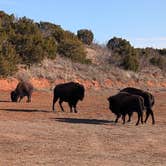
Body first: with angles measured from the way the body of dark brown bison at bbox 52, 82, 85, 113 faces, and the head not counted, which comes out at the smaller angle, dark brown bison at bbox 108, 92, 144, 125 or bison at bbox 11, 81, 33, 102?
the dark brown bison

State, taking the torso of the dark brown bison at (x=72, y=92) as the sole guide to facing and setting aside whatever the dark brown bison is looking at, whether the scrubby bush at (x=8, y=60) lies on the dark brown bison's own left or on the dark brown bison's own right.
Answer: on the dark brown bison's own left

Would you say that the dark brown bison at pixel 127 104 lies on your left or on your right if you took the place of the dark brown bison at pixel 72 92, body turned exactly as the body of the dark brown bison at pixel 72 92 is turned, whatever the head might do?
on your right

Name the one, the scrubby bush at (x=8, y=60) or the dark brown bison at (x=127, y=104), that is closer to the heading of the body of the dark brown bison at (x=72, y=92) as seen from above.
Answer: the dark brown bison

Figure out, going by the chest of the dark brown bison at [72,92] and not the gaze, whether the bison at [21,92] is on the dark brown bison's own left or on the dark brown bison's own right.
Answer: on the dark brown bison's own left

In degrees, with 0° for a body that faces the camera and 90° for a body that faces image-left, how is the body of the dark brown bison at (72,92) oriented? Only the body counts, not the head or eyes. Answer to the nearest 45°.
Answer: approximately 270°
